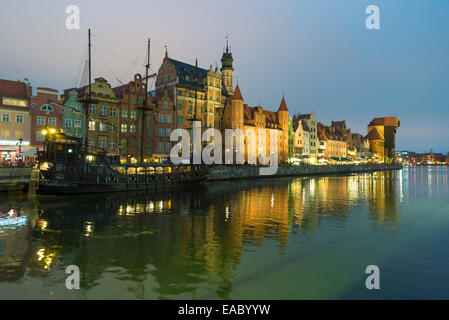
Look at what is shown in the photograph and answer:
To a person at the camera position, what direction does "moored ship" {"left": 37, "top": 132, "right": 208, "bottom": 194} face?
facing away from the viewer and to the right of the viewer
